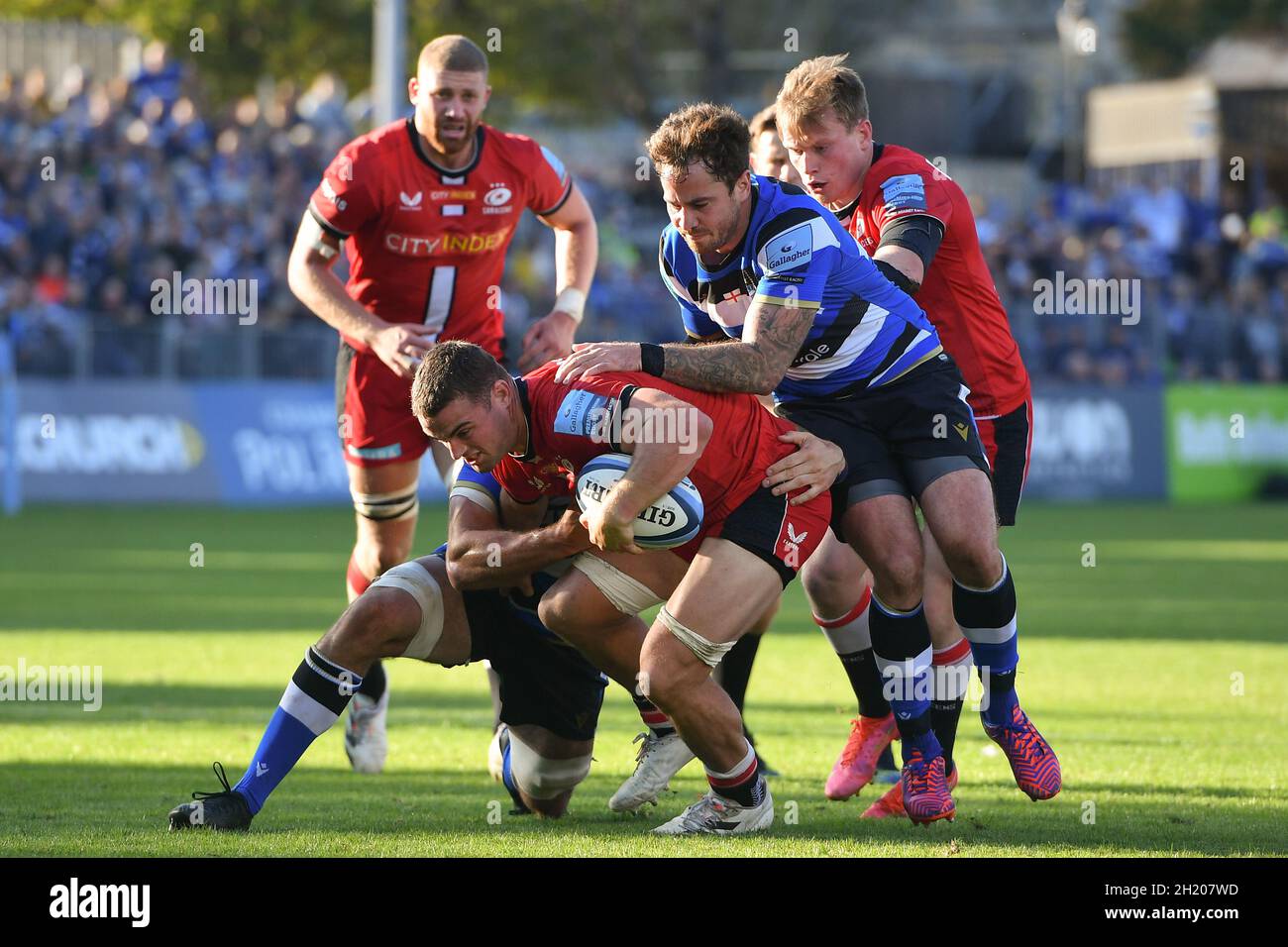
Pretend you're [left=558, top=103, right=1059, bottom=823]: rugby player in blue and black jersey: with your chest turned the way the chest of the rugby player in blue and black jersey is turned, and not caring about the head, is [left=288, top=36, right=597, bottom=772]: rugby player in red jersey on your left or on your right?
on your right

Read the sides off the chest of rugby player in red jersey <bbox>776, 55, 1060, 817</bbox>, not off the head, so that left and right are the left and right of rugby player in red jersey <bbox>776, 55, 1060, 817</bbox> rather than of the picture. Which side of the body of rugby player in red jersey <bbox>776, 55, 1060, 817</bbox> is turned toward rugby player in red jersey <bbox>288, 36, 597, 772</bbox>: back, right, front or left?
right

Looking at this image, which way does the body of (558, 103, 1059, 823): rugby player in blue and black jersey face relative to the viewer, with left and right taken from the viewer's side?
facing the viewer and to the left of the viewer

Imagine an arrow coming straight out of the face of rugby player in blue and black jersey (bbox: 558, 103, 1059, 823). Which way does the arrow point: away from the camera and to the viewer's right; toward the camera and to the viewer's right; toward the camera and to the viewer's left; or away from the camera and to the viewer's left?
toward the camera and to the viewer's left

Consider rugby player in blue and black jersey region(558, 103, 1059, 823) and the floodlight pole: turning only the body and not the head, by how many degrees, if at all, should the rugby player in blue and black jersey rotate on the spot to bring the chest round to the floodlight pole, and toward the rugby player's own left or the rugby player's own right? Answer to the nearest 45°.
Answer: approximately 135° to the rugby player's own right

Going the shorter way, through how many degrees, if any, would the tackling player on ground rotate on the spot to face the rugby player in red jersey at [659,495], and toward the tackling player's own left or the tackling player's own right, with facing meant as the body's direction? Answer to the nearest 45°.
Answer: approximately 45° to the tackling player's own left

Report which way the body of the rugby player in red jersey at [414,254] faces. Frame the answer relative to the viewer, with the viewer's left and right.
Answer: facing the viewer
